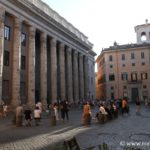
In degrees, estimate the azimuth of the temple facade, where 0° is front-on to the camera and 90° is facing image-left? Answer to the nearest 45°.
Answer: approximately 315°
